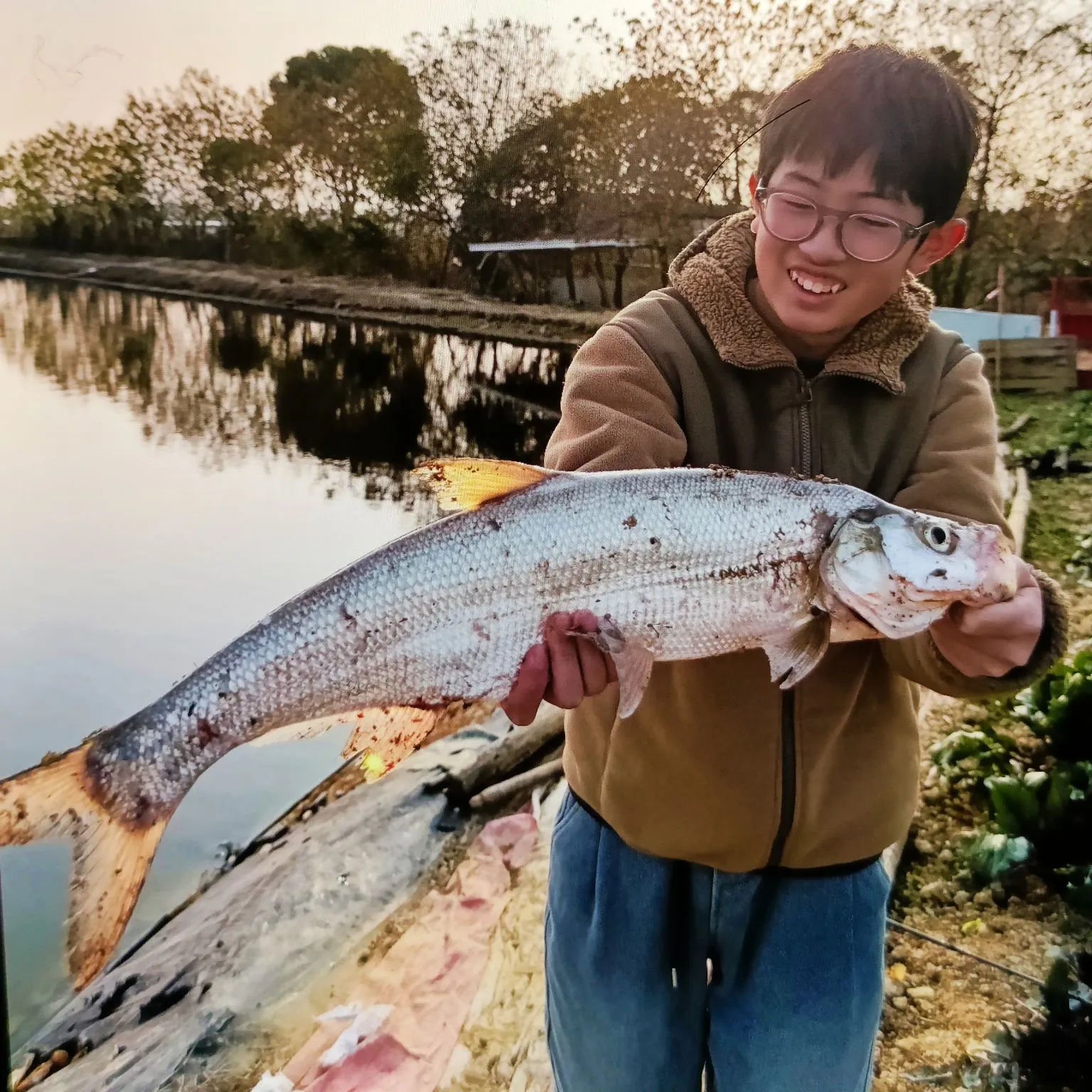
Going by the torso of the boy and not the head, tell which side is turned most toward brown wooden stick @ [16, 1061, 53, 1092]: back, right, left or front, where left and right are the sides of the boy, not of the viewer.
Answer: right

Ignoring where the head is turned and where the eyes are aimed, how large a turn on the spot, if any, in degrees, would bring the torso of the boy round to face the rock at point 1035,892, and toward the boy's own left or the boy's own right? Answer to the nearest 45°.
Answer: approximately 135° to the boy's own left

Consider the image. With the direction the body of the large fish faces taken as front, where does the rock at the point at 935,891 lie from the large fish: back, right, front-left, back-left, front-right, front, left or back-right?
front-left

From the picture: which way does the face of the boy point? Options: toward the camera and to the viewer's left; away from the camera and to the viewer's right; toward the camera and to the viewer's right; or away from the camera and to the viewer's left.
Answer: toward the camera and to the viewer's left

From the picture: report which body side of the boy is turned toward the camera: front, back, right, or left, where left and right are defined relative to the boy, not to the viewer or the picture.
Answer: front

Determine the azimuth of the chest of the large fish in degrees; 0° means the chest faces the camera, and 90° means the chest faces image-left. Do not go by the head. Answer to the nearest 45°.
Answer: approximately 270°

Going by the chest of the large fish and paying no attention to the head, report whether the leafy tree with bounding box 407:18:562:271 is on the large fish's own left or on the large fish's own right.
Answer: on the large fish's own left

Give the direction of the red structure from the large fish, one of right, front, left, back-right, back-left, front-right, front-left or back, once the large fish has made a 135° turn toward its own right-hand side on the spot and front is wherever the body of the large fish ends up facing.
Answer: back

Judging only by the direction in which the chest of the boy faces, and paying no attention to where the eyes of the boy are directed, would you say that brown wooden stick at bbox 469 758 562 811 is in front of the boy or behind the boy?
behind

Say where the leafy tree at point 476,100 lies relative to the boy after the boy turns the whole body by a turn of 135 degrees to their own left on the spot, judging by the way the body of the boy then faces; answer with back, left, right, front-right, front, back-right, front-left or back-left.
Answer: left
